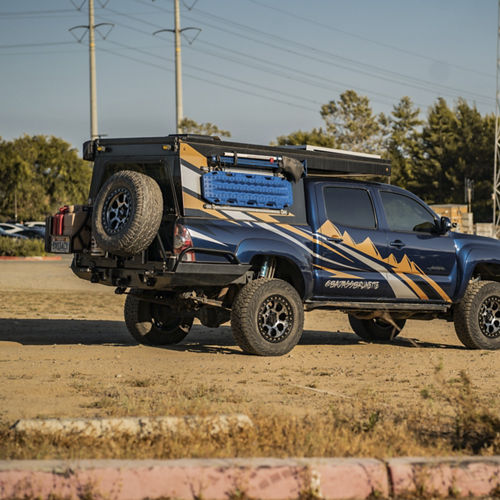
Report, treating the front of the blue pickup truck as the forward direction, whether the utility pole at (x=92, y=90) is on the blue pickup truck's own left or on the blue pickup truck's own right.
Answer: on the blue pickup truck's own left

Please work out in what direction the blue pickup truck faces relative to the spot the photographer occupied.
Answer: facing away from the viewer and to the right of the viewer

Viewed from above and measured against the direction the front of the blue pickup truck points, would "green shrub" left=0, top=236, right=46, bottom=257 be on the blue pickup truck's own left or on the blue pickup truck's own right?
on the blue pickup truck's own left

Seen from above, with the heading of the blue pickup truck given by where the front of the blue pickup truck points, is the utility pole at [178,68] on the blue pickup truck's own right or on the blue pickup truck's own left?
on the blue pickup truck's own left
